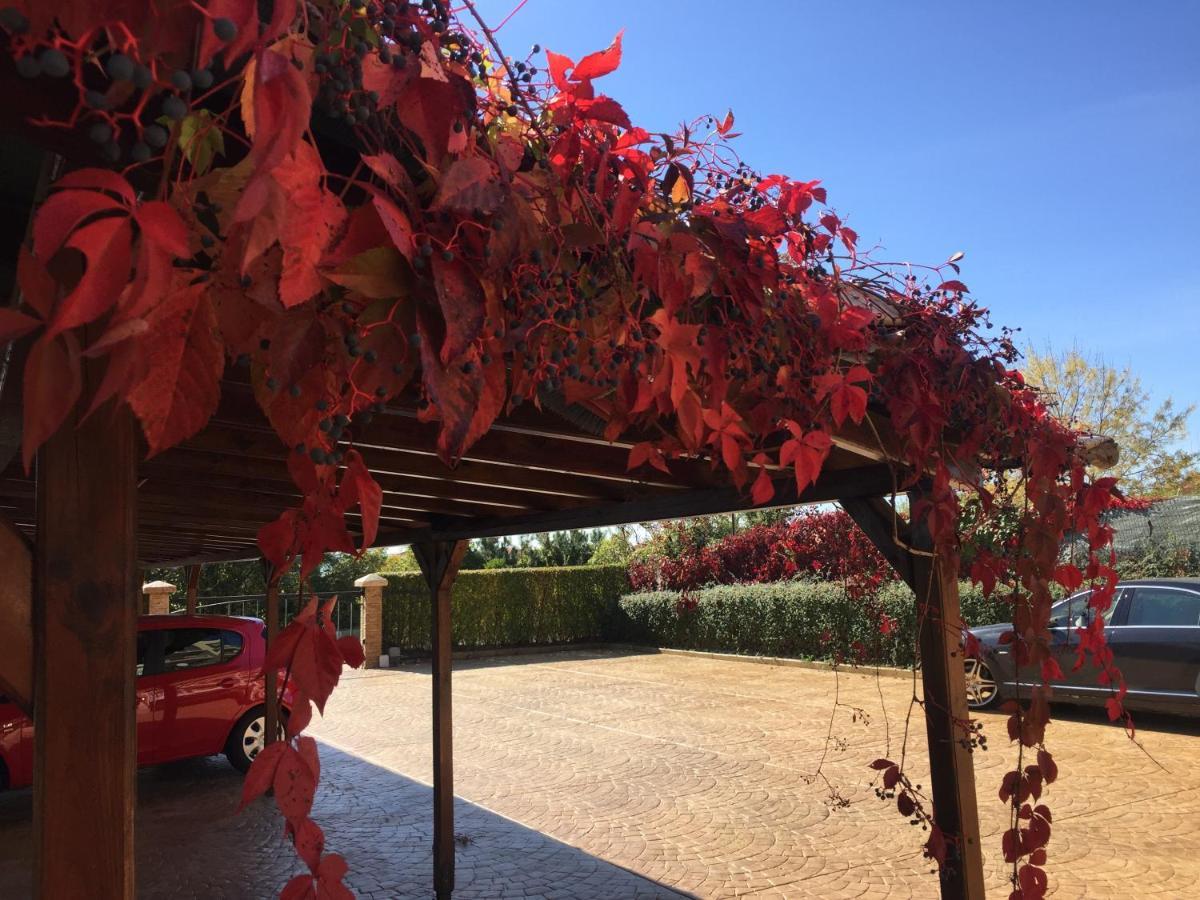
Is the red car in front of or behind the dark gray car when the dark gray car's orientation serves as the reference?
in front

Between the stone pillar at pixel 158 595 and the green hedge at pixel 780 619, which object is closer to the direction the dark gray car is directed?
the stone pillar

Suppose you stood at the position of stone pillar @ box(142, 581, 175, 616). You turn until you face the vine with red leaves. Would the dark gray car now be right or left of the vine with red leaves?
left

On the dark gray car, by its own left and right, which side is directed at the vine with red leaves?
left

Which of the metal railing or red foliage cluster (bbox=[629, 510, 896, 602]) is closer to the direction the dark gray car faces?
the metal railing

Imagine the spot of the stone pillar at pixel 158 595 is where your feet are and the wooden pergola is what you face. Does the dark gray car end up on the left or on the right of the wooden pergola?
left

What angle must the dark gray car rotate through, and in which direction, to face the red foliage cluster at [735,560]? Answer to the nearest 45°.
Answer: approximately 45° to its right

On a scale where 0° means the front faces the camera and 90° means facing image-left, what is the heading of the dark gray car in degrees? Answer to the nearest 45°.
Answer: approximately 90°

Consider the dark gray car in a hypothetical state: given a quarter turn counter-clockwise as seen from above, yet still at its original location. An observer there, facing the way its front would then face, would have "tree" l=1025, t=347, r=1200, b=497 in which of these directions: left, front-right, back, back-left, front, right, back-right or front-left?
back

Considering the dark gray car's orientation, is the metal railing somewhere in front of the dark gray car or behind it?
in front
